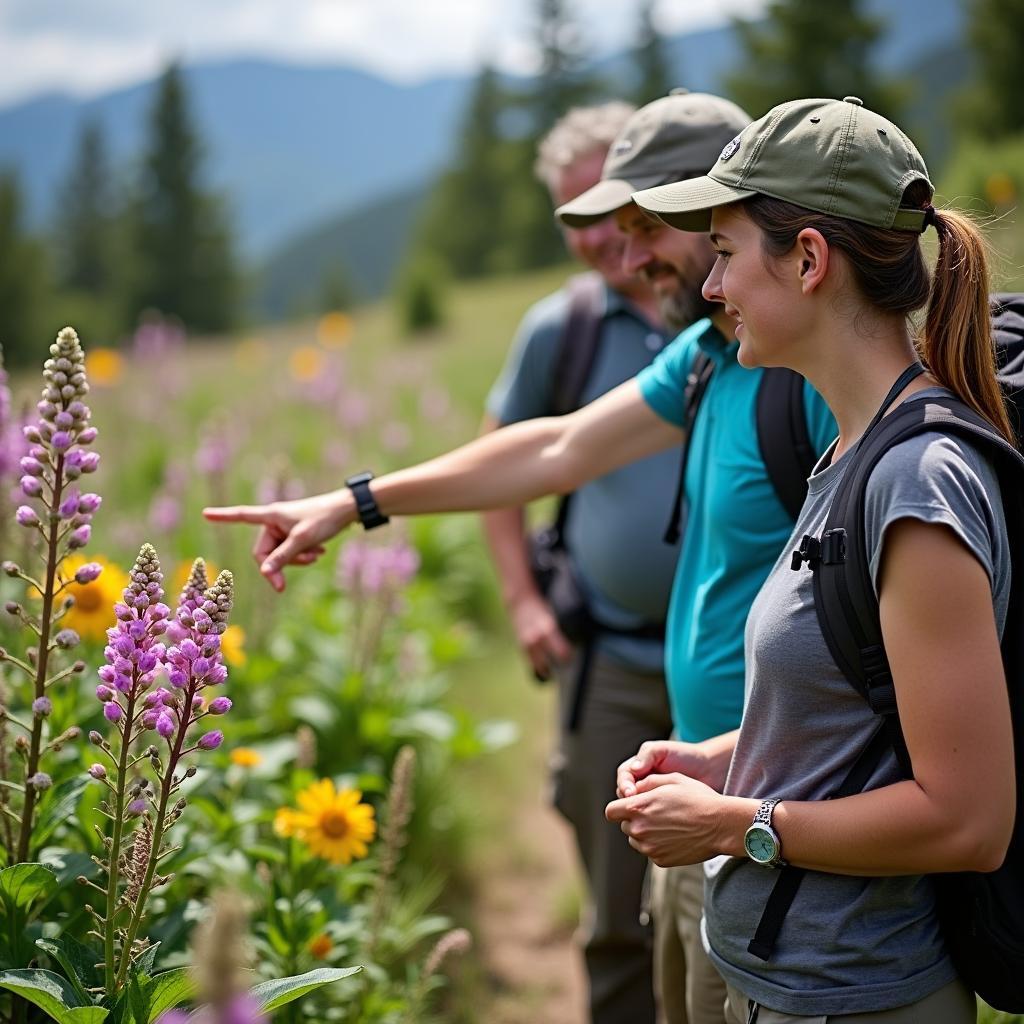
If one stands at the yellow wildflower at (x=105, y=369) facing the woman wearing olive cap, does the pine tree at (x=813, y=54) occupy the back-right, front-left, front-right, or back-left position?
back-left

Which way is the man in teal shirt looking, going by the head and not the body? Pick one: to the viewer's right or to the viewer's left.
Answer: to the viewer's left

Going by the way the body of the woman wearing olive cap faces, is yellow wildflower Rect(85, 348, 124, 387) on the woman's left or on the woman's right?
on the woman's right

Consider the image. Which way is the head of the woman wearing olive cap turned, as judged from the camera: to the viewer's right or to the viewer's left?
to the viewer's left

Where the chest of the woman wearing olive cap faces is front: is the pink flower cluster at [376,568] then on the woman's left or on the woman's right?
on the woman's right

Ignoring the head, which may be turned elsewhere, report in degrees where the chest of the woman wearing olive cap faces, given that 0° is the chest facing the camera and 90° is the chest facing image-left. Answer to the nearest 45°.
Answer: approximately 90°

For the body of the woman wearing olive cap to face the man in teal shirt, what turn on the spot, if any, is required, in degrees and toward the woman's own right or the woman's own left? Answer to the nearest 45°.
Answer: approximately 90° to the woman's own right
